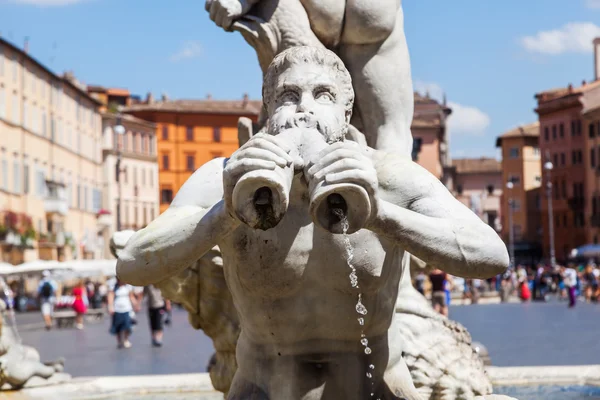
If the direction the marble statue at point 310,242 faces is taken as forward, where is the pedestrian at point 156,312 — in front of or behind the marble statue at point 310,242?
behind

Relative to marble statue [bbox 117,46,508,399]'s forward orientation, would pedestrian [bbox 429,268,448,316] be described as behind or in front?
behind

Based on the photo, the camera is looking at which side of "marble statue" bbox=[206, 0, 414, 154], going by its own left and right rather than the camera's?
back

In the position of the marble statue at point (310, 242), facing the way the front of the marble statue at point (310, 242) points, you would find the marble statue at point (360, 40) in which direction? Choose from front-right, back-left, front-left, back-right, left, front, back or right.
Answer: back

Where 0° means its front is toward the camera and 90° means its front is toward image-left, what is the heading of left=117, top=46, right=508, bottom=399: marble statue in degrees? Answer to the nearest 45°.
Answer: approximately 0°

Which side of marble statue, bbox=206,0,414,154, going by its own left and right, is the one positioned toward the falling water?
back
